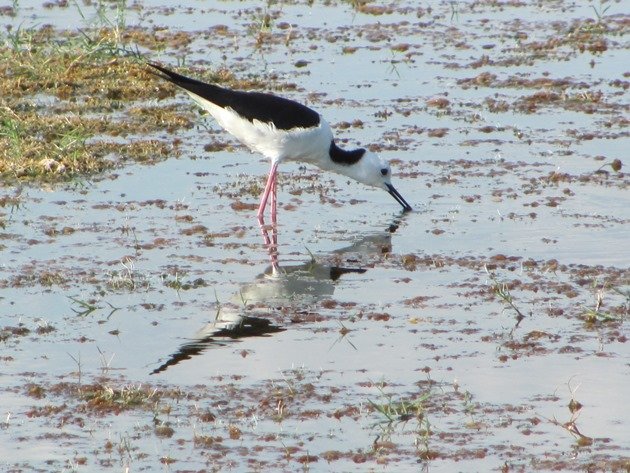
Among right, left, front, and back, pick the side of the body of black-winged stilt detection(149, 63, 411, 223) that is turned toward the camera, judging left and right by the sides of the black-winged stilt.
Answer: right
